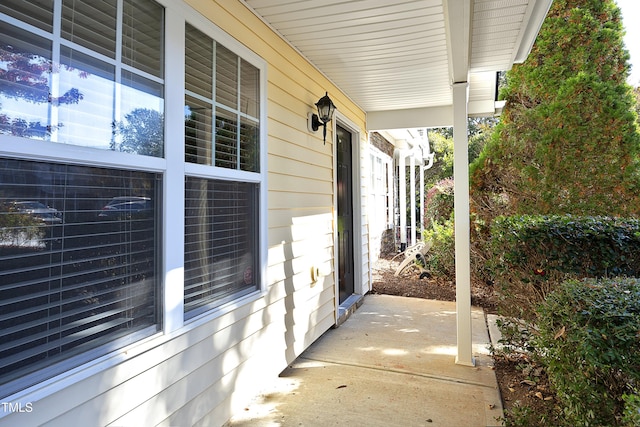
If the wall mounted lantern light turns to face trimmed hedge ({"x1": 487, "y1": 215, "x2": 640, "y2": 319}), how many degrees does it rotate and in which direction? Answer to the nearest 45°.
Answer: approximately 45° to its right

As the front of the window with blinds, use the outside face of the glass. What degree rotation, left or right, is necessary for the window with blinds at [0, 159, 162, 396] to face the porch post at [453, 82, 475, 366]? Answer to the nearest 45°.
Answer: approximately 45° to its left

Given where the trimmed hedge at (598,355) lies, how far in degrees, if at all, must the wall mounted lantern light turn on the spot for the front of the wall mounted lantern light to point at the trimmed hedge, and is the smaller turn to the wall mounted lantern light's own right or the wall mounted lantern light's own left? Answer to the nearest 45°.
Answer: approximately 45° to the wall mounted lantern light's own right

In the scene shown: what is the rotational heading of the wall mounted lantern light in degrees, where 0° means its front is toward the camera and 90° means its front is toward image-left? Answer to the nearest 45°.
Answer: approximately 270°

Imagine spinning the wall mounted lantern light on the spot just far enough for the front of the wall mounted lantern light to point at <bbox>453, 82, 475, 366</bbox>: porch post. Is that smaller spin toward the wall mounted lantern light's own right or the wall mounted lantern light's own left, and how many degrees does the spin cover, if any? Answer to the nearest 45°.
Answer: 0° — it already faces it

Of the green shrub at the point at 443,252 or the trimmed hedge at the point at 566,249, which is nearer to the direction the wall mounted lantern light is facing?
the trimmed hedge

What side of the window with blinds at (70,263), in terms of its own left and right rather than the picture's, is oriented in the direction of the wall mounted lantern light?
left

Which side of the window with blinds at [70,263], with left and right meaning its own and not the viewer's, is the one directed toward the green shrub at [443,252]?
left
